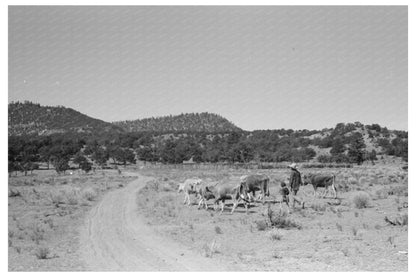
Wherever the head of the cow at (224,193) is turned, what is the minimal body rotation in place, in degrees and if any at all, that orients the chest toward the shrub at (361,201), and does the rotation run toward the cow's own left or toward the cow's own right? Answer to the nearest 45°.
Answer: approximately 180°

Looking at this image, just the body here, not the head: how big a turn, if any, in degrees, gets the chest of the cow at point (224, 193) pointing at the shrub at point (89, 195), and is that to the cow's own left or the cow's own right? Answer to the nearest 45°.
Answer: approximately 45° to the cow's own right

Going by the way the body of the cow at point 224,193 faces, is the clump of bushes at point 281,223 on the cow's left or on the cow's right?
on the cow's left

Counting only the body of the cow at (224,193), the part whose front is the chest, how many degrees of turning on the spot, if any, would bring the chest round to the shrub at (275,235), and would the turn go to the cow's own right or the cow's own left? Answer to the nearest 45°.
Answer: approximately 90° to the cow's own left

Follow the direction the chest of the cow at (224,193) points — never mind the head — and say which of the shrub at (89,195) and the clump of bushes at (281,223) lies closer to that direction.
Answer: the shrub

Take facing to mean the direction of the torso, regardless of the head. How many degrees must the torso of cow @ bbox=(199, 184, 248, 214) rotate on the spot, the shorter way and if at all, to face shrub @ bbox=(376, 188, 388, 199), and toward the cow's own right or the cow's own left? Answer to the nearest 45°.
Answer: approximately 135° to the cow's own right

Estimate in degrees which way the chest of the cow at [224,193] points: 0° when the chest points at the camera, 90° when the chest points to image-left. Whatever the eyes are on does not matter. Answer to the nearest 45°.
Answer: approximately 90°

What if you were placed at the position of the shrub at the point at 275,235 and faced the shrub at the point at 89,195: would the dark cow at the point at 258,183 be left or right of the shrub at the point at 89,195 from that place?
right

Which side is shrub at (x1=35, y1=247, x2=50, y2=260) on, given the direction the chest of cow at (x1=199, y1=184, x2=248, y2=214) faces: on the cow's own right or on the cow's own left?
on the cow's own left
